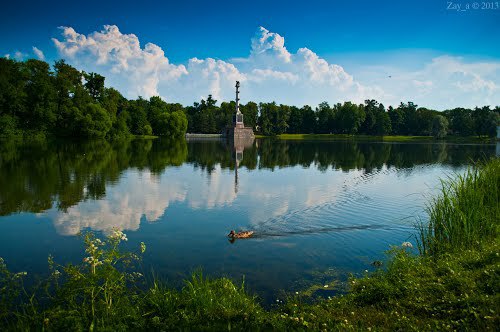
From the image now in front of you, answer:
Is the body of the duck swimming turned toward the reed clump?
no

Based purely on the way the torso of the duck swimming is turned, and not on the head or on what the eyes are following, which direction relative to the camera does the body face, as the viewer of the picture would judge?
to the viewer's left
